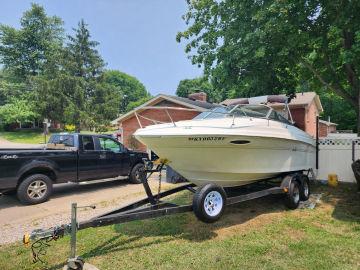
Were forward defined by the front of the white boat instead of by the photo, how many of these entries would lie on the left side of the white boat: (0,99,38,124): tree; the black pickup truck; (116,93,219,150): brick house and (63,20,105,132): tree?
0

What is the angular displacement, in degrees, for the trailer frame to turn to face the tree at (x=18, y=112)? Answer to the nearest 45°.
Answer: approximately 90° to its right

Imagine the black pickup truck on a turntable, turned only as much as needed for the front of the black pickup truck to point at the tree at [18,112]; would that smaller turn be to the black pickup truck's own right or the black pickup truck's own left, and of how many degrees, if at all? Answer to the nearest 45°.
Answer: approximately 45° to the black pickup truck's own left

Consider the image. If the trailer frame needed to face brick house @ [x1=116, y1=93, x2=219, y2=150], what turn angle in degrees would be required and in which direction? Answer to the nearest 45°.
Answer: approximately 135° to its right

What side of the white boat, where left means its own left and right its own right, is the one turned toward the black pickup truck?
right

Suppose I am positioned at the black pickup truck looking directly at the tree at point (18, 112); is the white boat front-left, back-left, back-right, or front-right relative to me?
back-right

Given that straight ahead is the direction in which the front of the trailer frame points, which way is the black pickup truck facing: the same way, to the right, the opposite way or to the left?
the opposite way

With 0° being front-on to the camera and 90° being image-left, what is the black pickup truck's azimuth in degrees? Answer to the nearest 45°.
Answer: approximately 225°

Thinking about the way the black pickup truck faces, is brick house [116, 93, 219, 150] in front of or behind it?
in front

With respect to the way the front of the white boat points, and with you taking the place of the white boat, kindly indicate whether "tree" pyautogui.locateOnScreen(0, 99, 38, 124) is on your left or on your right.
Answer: on your right

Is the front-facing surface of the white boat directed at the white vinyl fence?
no

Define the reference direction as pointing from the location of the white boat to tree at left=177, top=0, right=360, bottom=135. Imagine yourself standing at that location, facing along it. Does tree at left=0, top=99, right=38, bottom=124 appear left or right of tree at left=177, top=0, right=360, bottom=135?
left

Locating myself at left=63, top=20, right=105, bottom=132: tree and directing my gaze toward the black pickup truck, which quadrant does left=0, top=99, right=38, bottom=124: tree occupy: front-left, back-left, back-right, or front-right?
back-right

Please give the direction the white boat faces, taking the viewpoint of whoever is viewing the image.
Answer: facing the viewer and to the left of the viewer
